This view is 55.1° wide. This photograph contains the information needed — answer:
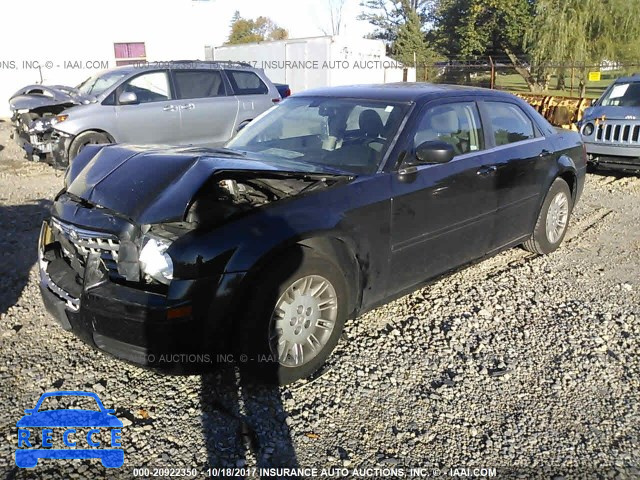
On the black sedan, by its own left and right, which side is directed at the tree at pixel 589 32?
back

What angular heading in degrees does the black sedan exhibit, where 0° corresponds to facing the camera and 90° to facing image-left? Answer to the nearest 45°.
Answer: approximately 45°

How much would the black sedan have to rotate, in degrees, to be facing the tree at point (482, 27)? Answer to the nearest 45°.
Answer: approximately 135° to its right

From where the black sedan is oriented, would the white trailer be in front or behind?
behind
